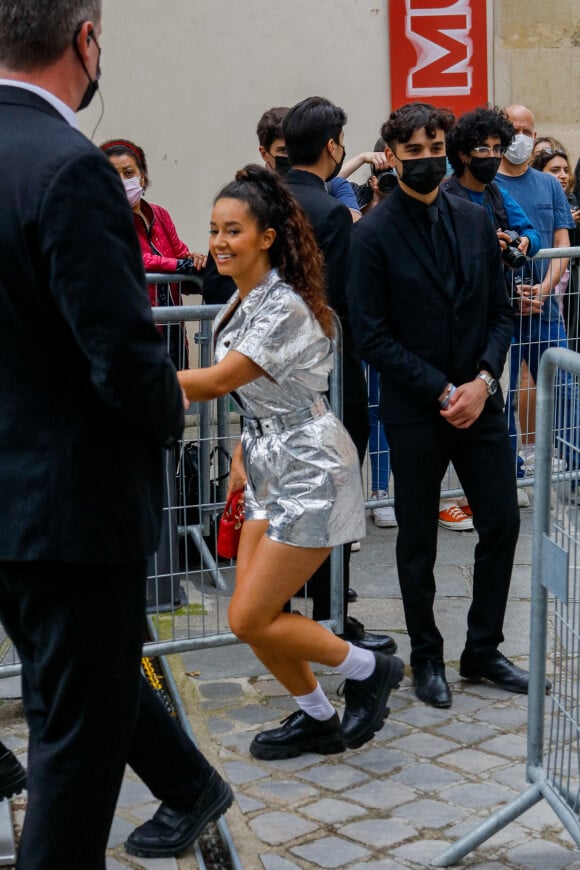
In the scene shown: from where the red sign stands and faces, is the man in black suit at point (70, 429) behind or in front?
in front

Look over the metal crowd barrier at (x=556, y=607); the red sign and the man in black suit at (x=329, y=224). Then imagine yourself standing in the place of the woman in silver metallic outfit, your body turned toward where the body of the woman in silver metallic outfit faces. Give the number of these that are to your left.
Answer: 1

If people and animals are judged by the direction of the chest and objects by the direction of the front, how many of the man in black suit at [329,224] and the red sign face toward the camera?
1

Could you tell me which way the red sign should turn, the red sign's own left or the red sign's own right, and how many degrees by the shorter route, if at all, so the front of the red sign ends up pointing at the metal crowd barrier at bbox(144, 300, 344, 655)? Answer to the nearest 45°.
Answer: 0° — it already faces it

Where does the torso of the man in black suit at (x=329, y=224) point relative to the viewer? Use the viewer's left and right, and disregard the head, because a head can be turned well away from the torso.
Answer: facing away from the viewer and to the right of the viewer

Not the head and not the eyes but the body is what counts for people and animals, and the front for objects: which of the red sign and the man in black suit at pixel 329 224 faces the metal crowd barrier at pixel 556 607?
the red sign

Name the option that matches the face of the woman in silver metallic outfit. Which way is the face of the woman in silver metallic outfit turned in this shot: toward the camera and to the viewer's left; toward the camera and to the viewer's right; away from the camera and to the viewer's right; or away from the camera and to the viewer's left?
toward the camera and to the viewer's left

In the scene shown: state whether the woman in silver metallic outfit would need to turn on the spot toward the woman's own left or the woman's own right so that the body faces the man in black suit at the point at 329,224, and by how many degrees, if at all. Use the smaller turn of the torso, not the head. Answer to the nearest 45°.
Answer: approximately 135° to the woman's own right

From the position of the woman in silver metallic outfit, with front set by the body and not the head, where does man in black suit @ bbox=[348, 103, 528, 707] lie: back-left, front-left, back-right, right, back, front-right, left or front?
back

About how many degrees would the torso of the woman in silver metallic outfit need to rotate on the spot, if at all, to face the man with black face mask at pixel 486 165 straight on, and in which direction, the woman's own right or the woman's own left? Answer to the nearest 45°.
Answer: approximately 180°

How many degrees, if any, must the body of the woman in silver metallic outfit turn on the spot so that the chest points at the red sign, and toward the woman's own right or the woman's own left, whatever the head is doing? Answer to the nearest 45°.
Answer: approximately 135° to the woman's own right

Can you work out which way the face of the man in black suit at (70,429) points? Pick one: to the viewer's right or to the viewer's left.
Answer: to the viewer's right
